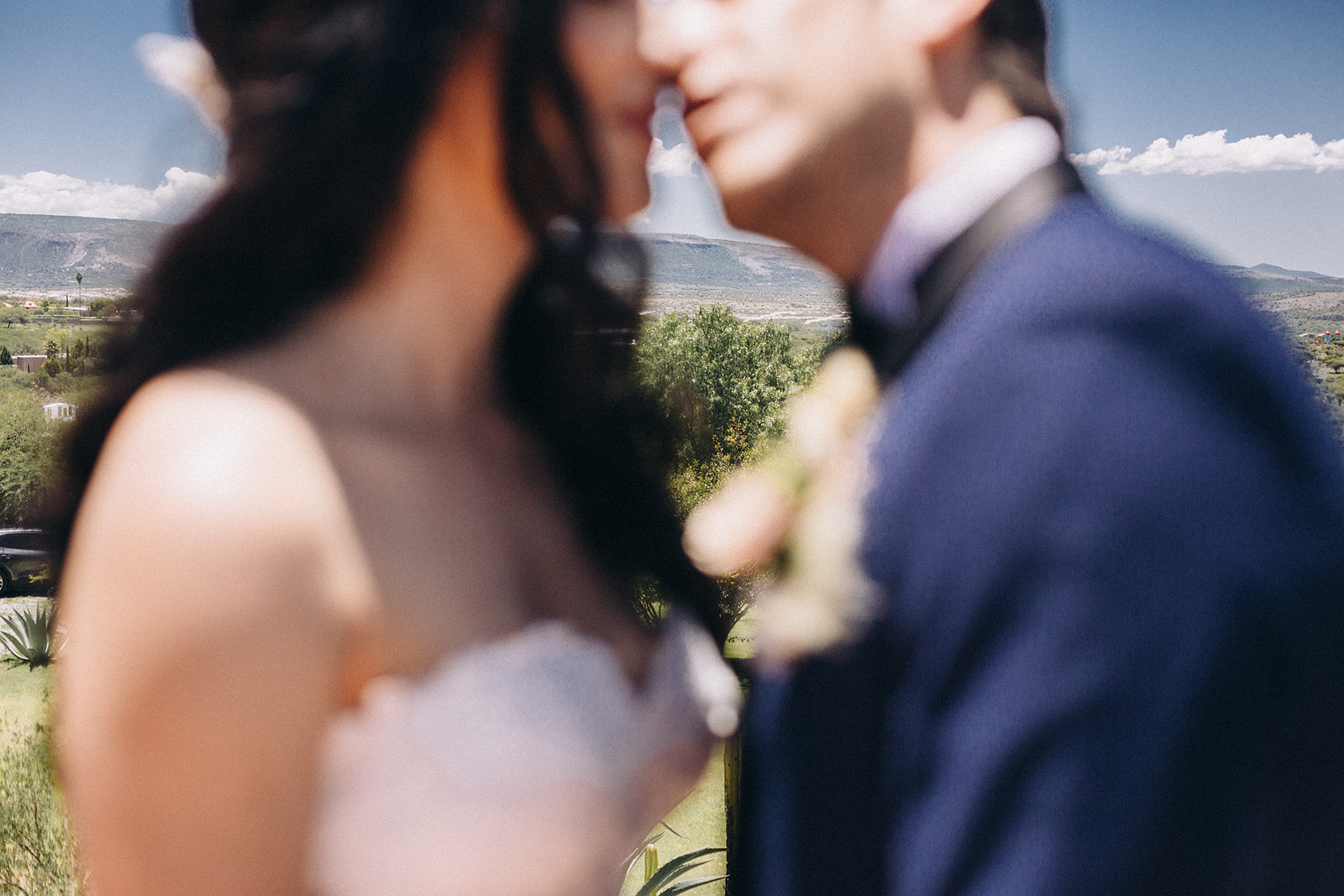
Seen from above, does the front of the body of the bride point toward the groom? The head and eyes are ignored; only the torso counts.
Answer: yes

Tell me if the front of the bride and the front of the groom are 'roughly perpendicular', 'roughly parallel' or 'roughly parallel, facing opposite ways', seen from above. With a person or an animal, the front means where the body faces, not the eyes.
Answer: roughly parallel, facing opposite ways

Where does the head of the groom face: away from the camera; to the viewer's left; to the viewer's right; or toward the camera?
to the viewer's left

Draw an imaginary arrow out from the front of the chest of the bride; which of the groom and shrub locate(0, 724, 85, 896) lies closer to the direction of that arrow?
the groom

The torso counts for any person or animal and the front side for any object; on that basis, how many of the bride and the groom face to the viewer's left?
1

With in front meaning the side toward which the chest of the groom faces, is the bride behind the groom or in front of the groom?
in front

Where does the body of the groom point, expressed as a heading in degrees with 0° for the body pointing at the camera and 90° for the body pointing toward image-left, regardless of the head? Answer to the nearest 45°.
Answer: approximately 90°
